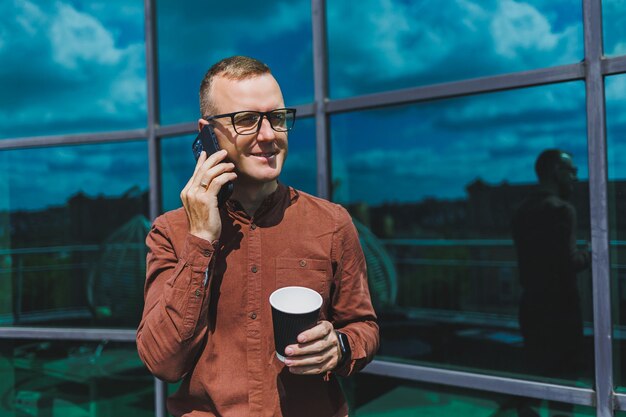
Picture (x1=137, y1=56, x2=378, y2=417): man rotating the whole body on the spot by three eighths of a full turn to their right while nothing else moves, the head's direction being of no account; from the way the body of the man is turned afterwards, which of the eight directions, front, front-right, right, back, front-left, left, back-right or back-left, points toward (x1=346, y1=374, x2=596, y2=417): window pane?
right

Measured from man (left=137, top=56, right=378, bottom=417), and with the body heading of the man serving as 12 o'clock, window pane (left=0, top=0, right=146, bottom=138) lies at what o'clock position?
The window pane is roughly at 5 o'clock from the man.

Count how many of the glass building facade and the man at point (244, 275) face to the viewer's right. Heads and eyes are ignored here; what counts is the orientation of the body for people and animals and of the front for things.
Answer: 0

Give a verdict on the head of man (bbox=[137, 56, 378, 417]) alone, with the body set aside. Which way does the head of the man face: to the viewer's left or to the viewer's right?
to the viewer's right

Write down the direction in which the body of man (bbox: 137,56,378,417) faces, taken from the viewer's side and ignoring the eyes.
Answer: toward the camera

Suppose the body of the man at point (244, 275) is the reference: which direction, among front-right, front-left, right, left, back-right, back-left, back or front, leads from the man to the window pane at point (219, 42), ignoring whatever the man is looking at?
back

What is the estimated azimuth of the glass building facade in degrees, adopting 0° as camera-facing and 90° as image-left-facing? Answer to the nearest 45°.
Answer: approximately 45°

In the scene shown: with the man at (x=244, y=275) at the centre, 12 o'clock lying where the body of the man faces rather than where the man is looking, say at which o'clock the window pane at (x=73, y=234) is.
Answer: The window pane is roughly at 5 o'clock from the man.

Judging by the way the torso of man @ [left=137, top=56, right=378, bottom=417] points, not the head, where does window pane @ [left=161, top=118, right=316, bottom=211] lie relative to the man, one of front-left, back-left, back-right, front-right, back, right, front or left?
back
